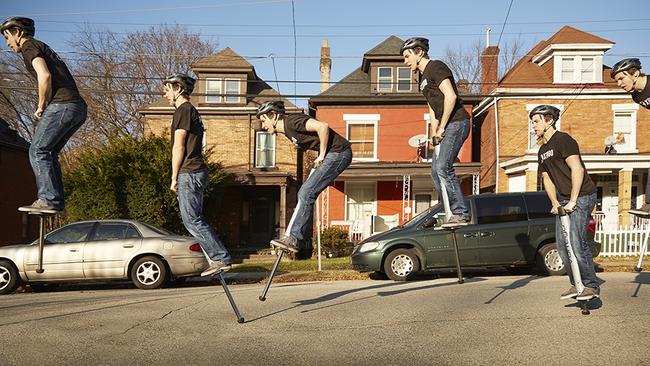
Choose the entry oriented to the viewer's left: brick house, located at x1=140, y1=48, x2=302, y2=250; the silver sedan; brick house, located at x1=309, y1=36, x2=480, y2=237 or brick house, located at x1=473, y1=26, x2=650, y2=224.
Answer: the silver sedan

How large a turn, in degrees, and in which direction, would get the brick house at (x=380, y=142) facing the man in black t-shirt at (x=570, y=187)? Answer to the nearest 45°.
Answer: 0° — it already faces them

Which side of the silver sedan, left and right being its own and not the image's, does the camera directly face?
left

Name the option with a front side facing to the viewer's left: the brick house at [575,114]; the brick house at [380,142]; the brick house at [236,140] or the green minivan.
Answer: the green minivan

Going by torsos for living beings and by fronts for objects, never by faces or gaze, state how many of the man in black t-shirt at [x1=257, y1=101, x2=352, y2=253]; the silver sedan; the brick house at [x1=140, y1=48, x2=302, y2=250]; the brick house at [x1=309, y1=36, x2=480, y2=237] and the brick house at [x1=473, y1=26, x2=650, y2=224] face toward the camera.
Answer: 3

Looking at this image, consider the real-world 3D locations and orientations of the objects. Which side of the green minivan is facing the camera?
left

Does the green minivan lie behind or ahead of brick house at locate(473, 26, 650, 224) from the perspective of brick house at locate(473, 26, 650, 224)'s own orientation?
ahead

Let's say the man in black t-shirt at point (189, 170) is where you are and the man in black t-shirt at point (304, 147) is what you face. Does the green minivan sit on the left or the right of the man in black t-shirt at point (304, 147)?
left
